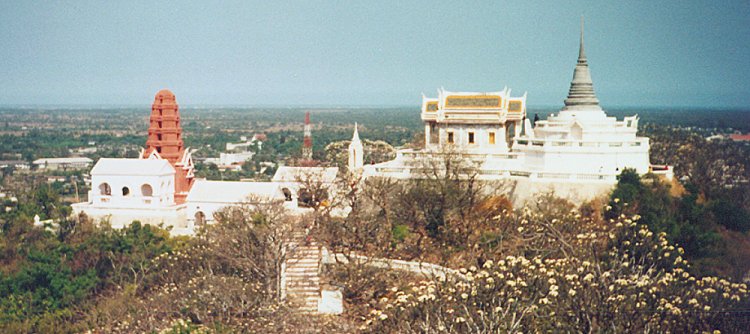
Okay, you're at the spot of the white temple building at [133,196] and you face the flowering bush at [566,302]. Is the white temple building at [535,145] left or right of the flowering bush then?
left

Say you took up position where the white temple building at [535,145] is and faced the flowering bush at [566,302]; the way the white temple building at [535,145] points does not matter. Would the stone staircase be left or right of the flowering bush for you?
right

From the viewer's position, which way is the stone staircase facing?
facing the viewer

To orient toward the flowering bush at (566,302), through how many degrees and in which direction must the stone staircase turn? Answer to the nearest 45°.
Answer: approximately 45° to its left

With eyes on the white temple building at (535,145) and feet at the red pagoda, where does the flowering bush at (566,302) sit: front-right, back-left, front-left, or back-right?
front-right

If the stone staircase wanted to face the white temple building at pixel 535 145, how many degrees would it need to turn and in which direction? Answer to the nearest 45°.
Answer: approximately 135° to its left

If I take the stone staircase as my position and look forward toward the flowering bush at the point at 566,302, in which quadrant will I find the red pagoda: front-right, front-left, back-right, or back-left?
back-left

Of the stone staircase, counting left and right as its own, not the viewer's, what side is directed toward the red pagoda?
back

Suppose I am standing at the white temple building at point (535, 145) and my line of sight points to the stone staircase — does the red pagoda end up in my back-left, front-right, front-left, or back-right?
front-right
